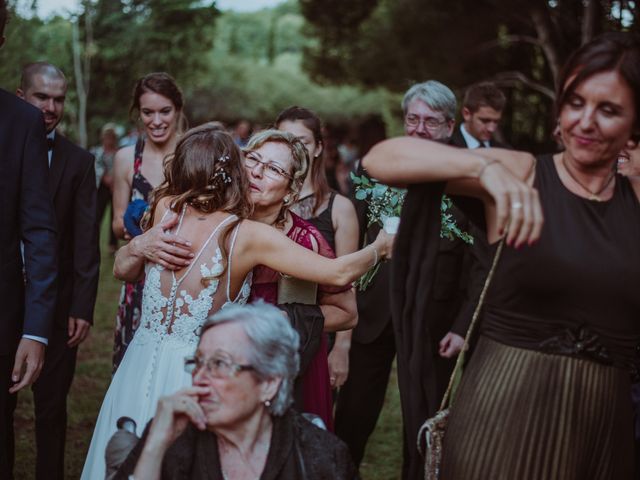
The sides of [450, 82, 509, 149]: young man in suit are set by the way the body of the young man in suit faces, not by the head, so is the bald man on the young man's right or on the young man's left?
on the young man's right

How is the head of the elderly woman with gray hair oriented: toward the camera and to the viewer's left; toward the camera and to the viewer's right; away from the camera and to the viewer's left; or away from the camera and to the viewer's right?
toward the camera and to the viewer's left

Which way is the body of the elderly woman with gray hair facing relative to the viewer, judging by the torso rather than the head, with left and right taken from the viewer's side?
facing the viewer and to the left of the viewer

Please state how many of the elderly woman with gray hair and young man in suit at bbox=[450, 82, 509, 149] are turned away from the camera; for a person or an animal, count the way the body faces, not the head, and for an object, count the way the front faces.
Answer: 0

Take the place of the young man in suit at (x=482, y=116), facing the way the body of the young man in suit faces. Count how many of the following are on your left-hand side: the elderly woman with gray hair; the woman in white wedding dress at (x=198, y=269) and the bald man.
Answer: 0

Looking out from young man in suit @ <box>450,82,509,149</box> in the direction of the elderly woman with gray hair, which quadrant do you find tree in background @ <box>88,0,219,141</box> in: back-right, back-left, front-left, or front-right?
back-right

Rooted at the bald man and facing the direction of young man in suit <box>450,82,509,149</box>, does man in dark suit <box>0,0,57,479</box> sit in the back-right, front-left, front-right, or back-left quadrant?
back-right

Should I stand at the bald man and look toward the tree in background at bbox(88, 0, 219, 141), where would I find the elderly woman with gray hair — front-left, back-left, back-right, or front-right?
back-right

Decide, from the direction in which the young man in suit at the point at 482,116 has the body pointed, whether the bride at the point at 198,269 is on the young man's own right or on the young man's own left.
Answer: on the young man's own right

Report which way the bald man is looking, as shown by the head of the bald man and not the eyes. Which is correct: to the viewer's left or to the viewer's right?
to the viewer's right

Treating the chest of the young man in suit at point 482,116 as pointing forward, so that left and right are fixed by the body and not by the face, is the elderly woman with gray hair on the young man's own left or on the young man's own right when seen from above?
on the young man's own right

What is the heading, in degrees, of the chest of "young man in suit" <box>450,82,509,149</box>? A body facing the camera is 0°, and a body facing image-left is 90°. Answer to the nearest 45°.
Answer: approximately 315°

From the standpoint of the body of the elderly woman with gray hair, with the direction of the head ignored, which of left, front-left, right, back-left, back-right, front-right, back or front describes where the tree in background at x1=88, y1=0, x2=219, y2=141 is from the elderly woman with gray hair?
back-right

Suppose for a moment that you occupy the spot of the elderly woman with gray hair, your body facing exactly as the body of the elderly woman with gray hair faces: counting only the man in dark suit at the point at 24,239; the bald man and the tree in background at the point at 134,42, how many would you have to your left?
0
